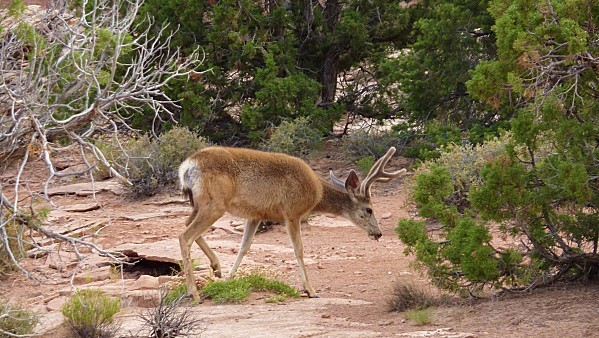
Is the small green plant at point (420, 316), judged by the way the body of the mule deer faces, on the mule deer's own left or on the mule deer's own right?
on the mule deer's own right

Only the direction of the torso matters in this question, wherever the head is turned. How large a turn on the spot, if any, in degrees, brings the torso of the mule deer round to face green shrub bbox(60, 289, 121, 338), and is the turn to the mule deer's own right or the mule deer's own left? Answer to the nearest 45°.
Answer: approximately 135° to the mule deer's own right

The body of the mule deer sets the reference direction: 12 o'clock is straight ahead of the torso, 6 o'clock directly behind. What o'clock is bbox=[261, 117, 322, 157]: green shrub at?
The green shrub is roughly at 9 o'clock from the mule deer.

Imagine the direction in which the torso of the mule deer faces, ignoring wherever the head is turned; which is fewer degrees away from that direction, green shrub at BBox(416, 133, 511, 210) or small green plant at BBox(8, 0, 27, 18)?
the green shrub

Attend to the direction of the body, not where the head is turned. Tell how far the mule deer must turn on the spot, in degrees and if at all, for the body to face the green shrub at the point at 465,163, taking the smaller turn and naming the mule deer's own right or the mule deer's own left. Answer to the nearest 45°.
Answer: approximately 45° to the mule deer's own left

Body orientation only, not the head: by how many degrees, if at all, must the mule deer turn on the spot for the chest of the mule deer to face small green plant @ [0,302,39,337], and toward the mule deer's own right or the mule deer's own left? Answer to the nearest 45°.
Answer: approximately 135° to the mule deer's own right

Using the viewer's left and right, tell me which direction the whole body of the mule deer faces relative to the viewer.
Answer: facing to the right of the viewer

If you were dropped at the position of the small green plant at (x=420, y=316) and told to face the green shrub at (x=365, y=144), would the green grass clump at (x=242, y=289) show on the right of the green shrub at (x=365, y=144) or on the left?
left
